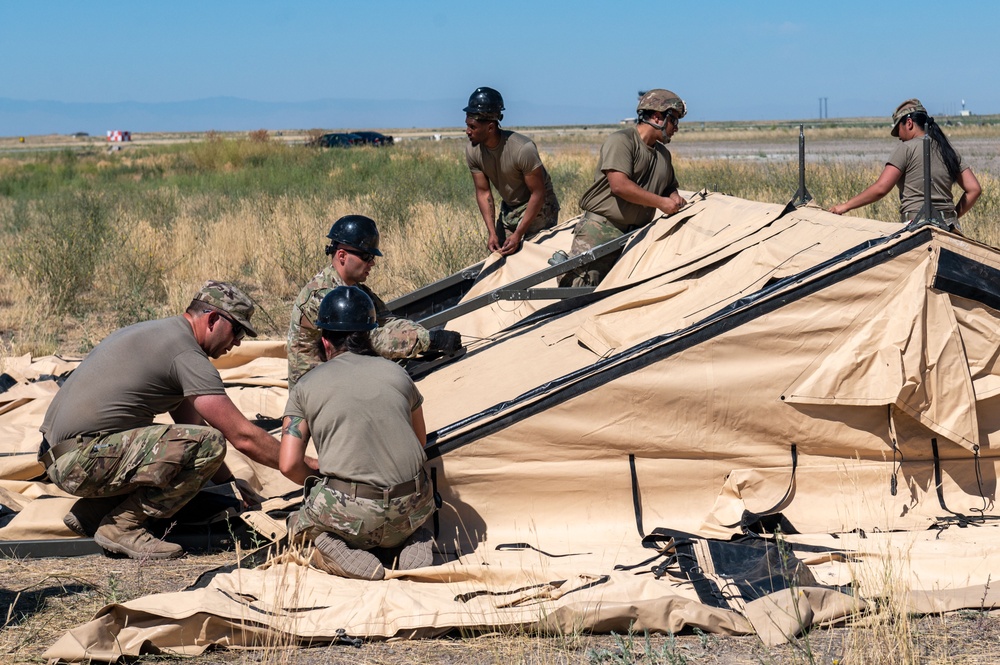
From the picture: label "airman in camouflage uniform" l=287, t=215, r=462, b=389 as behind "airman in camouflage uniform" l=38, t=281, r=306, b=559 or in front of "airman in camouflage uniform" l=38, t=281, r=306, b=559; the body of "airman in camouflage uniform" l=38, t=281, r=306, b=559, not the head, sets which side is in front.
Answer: in front

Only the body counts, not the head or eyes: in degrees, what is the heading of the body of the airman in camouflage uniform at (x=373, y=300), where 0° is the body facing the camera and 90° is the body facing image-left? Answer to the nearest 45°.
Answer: approximately 270°

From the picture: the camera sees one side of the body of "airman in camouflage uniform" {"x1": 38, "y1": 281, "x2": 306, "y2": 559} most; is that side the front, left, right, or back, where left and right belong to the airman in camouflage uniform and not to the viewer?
right

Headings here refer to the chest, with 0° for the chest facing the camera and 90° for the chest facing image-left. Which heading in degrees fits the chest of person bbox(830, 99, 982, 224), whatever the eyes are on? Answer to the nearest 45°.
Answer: approximately 135°

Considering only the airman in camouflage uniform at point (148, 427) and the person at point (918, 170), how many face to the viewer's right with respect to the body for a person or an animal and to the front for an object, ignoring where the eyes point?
1

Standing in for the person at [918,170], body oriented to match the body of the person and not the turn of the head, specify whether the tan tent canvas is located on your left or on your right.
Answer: on your left

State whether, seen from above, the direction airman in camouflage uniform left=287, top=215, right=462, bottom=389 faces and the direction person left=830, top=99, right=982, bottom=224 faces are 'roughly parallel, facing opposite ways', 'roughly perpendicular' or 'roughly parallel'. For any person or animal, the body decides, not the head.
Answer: roughly perpendicular
